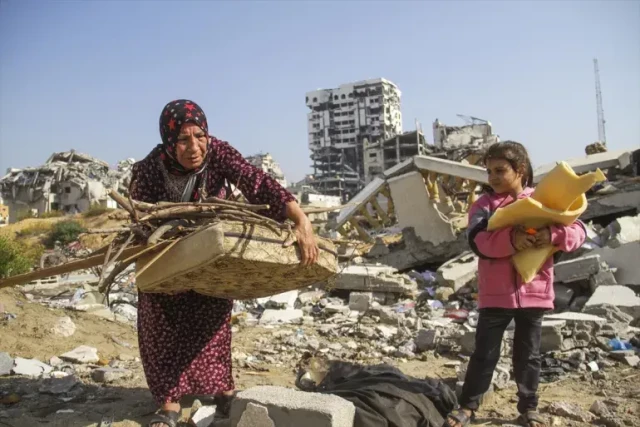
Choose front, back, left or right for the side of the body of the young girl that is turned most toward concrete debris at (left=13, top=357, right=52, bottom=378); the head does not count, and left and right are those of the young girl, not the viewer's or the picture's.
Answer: right

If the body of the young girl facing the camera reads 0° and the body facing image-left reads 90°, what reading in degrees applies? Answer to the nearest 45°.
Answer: approximately 0°

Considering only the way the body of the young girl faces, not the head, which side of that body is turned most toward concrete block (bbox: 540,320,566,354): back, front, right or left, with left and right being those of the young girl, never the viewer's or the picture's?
back

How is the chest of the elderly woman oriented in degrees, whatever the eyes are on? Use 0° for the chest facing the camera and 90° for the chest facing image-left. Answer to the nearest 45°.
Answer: approximately 0°

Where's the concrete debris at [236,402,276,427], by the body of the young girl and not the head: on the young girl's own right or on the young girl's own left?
on the young girl's own right

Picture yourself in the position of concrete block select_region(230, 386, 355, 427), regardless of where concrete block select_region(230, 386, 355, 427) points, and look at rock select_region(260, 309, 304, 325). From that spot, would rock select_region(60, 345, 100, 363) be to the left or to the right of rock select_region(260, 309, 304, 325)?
left

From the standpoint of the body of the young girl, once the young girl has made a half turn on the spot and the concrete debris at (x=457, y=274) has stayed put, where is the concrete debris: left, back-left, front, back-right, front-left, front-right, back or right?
front

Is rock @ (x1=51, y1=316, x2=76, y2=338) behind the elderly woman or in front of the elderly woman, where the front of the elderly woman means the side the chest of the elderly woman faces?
behind

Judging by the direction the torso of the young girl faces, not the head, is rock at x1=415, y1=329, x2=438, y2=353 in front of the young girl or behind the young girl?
behind

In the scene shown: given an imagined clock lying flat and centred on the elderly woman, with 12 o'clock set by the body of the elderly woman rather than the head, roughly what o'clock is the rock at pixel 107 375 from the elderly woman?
The rock is roughly at 5 o'clock from the elderly woman.

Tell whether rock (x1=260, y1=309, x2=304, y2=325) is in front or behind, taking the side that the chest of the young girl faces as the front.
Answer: behind

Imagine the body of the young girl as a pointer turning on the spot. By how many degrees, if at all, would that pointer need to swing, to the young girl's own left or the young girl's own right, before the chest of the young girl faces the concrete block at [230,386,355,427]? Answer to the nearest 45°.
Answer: approximately 45° to the young girl's own right
